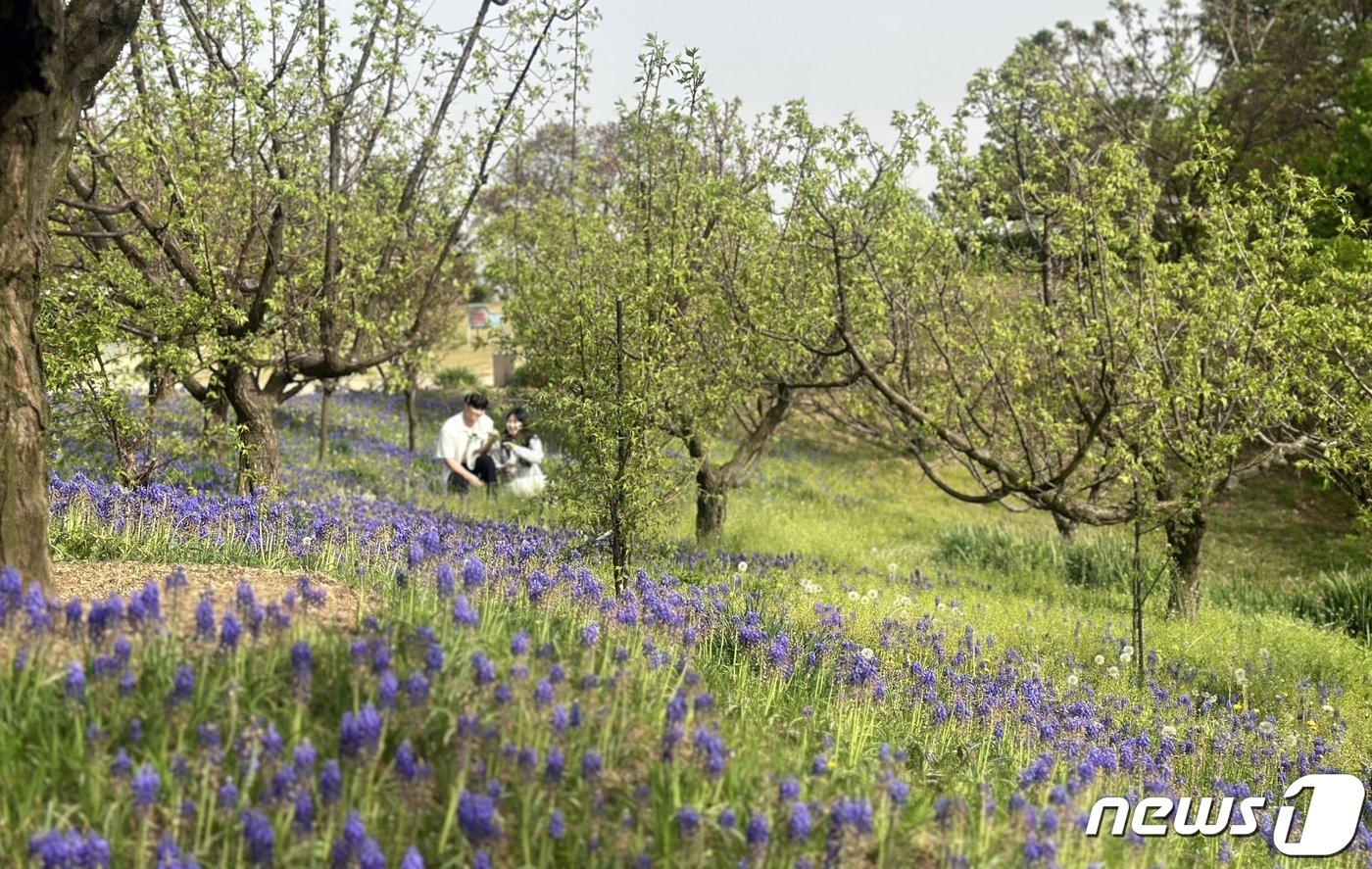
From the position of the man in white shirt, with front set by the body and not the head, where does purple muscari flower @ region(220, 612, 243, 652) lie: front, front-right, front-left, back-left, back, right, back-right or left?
front-right

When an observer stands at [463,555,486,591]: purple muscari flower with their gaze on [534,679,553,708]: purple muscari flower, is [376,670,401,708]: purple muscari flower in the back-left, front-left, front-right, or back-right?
front-right

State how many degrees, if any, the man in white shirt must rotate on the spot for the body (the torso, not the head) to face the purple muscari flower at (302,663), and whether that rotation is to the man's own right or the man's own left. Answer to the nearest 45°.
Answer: approximately 45° to the man's own right

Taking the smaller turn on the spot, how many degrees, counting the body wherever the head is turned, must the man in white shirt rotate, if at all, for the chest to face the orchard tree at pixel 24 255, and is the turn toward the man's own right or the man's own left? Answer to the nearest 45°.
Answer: approximately 45° to the man's own right

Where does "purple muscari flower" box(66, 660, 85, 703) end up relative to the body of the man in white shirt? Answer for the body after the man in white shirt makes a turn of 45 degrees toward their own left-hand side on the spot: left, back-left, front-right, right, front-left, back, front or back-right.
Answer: right

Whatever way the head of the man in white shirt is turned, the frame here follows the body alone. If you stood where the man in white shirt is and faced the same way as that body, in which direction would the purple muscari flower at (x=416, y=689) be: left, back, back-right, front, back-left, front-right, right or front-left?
front-right

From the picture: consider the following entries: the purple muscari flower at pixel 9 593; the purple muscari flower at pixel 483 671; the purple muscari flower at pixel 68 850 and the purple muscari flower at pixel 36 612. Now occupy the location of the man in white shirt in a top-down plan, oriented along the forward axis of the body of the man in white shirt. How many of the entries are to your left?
0

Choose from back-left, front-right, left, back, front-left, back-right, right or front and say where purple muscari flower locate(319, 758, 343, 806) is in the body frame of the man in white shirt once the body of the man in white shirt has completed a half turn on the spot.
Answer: back-left

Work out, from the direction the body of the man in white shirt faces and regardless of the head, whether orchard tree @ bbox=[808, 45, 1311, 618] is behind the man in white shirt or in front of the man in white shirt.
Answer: in front

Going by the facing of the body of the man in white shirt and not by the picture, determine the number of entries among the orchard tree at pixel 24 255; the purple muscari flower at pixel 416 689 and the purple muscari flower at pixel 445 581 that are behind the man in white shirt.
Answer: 0

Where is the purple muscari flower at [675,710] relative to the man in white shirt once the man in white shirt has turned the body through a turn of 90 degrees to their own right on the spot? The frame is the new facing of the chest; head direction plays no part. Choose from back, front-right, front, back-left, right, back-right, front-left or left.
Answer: front-left

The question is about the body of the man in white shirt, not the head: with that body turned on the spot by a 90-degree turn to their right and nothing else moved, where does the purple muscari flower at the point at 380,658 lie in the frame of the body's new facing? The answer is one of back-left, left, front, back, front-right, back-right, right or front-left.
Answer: front-left

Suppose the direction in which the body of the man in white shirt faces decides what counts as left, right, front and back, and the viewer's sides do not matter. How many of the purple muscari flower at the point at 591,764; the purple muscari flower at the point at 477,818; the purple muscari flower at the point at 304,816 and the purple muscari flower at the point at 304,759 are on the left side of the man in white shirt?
0

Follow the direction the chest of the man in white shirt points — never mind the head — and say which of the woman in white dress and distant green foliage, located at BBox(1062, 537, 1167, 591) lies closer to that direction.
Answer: the distant green foliage

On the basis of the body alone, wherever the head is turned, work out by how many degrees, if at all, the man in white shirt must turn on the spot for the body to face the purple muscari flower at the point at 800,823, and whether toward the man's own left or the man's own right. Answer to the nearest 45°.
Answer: approximately 45° to the man's own right

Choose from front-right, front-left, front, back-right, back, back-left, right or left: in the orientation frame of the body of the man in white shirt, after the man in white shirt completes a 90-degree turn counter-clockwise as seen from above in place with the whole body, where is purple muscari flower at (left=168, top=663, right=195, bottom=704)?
back-right

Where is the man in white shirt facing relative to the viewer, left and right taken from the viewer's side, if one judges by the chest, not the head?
facing the viewer and to the right of the viewer

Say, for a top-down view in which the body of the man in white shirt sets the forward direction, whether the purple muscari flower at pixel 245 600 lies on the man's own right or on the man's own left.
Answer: on the man's own right
